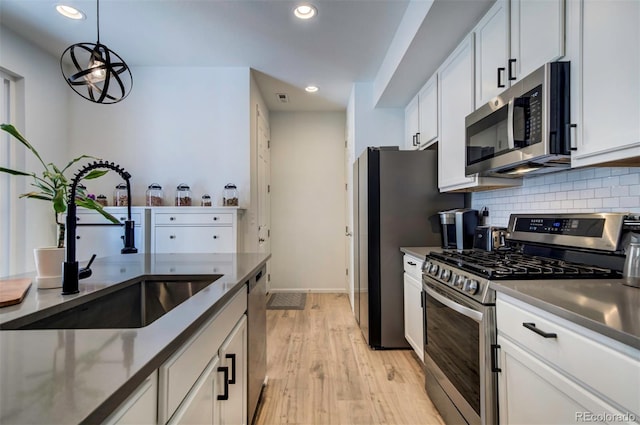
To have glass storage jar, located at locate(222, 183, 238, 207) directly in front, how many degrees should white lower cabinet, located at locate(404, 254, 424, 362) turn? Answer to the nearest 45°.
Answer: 0° — it already faces it

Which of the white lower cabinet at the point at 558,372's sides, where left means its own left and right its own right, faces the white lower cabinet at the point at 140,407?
front

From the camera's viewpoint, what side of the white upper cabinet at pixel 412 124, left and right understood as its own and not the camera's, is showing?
left

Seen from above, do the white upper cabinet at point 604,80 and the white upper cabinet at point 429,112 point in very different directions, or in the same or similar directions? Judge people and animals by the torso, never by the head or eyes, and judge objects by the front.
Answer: same or similar directions

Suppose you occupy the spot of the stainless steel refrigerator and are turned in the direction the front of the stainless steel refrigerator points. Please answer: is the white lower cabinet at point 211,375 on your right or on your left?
on your left

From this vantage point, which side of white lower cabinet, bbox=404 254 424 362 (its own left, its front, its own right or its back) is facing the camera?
left

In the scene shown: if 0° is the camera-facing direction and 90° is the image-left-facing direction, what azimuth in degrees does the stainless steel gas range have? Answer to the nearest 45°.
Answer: approximately 45°

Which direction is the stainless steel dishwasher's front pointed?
to the viewer's right

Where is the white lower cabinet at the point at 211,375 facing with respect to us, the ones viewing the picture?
facing to the right of the viewer

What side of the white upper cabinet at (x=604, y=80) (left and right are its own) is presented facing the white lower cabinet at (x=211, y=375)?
front

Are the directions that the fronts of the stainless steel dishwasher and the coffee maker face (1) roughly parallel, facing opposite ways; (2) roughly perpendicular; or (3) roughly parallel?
roughly parallel, facing opposite ways

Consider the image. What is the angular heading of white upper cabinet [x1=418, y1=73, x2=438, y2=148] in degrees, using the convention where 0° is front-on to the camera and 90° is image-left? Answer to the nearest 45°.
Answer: approximately 90°
